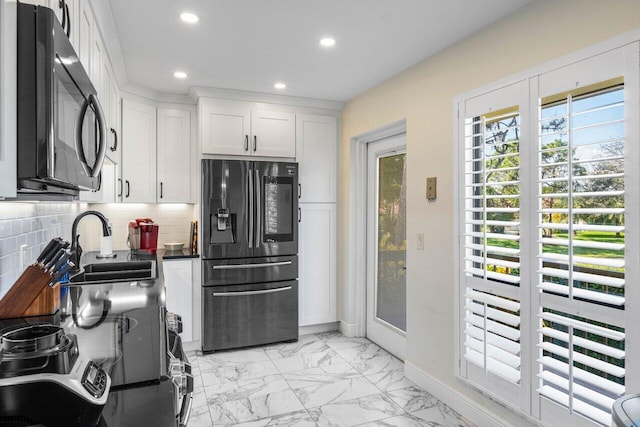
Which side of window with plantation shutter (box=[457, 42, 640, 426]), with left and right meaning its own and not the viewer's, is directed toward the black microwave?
front

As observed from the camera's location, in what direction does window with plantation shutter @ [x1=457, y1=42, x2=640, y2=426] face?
facing the viewer and to the left of the viewer

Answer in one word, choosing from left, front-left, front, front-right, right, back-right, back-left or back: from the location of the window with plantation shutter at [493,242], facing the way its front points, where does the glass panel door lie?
right

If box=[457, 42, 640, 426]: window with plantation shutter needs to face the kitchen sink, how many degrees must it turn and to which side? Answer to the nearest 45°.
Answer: approximately 45° to its right

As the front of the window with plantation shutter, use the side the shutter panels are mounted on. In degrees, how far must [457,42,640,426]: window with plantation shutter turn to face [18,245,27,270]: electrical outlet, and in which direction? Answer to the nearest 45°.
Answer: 0° — it already faces it

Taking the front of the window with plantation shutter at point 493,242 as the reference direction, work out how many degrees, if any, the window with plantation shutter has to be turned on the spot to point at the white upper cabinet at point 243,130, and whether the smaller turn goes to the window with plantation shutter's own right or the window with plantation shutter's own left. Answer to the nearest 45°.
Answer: approximately 45° to the window with plantation shutter's own right

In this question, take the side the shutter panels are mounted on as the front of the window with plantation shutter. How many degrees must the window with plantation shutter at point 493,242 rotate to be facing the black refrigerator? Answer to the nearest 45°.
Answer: approximately 45° to its right

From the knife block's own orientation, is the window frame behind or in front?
in front

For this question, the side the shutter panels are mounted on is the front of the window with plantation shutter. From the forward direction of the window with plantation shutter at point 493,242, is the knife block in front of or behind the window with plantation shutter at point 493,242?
in front

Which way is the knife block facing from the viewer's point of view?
to the viewer's right

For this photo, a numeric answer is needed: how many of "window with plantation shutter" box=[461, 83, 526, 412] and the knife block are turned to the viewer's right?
1

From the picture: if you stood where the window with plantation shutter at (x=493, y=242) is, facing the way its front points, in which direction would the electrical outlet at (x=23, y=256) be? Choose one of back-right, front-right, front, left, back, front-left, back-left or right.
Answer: front

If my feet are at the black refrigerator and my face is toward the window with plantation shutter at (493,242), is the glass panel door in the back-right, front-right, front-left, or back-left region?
front-left

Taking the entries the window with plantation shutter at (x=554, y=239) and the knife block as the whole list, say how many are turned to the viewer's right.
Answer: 1
